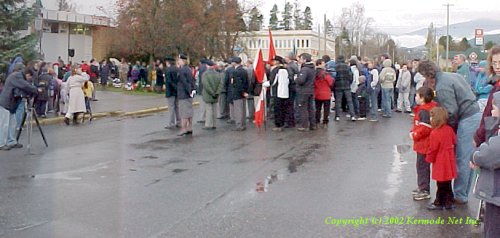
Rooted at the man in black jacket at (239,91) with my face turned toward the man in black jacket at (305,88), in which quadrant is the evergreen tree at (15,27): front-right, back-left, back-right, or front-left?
back-left

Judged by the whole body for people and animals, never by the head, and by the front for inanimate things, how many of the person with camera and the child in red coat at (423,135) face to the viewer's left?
1

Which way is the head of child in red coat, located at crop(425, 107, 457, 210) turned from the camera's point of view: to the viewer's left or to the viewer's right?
to the viewer's left

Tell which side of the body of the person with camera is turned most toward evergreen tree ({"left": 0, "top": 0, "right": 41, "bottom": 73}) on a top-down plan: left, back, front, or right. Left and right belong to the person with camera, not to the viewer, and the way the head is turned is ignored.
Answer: left

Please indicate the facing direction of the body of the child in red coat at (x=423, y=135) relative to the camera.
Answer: to the viewer's left

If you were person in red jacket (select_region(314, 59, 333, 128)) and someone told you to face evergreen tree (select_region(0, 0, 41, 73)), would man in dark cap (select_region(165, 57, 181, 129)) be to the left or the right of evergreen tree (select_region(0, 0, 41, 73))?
left

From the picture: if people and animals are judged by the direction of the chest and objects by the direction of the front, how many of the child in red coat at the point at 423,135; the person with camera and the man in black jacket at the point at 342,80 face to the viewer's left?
1

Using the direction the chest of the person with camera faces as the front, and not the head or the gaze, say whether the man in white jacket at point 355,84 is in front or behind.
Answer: in front

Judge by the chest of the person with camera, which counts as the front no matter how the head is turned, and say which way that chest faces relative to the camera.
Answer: to the viewer's right

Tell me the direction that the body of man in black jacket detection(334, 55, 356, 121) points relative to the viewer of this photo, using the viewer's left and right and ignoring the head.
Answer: facing away from the viewer

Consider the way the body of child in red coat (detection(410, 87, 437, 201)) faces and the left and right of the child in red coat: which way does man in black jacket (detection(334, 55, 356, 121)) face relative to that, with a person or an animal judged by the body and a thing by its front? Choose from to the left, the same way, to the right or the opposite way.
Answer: to the right
